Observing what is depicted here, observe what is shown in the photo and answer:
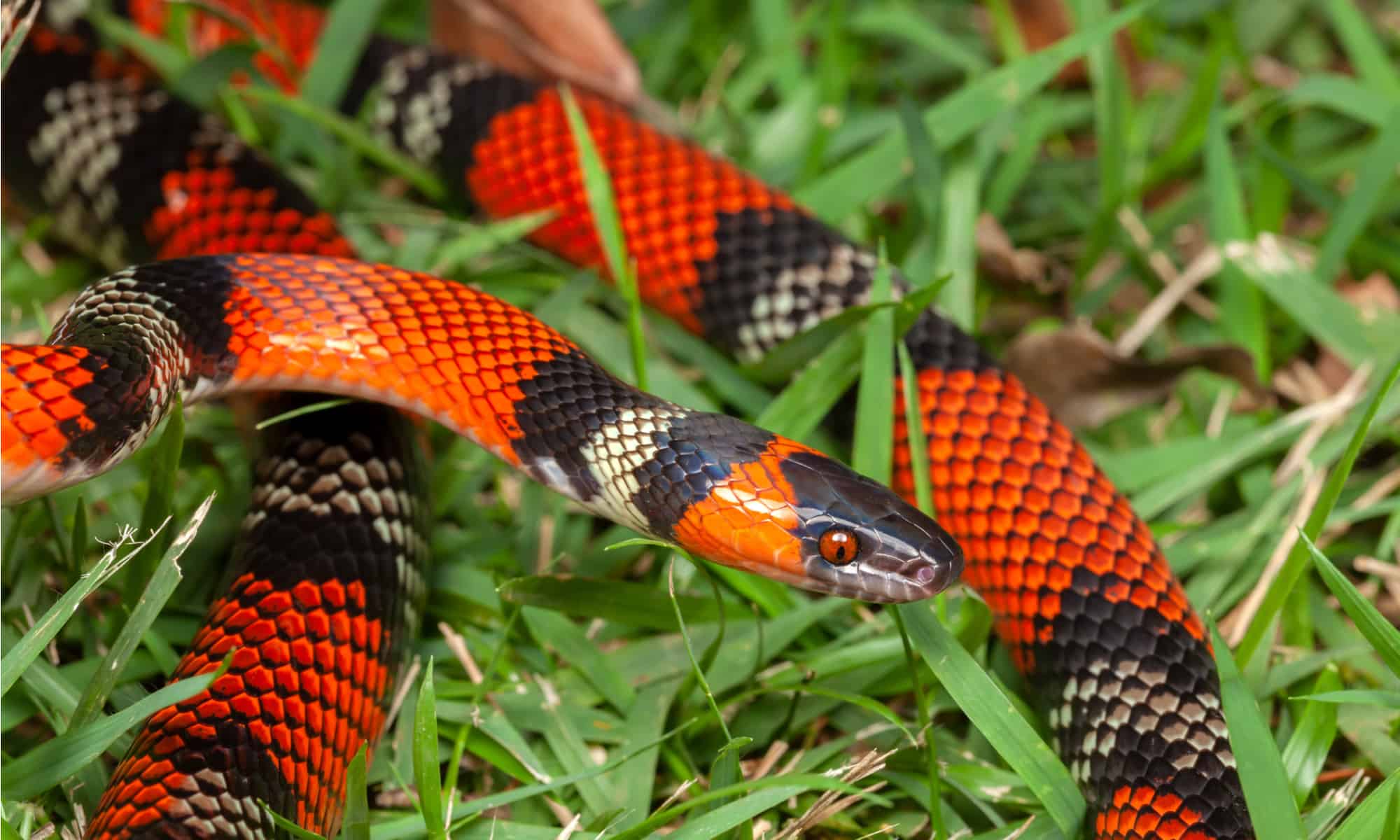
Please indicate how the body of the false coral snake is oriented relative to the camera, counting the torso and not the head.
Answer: to the viewer's right

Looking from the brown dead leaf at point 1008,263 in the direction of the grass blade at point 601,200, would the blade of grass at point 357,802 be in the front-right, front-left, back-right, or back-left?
front-left

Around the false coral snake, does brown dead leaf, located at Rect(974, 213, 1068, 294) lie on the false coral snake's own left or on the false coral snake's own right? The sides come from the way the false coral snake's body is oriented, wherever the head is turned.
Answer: on the false coral snake's own left

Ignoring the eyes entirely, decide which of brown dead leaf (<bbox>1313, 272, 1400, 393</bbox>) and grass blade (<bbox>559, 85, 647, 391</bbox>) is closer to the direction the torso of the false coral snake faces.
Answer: the brown dead leaf

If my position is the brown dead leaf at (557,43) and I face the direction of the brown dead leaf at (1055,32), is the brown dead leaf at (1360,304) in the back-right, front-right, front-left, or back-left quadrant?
front-right

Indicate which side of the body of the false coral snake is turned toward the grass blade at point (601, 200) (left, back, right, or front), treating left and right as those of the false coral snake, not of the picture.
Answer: left

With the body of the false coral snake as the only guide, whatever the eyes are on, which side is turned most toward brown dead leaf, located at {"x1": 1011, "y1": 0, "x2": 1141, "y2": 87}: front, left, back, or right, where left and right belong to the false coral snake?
left

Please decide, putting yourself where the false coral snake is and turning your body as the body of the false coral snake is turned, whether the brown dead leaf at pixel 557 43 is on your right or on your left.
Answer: on your left

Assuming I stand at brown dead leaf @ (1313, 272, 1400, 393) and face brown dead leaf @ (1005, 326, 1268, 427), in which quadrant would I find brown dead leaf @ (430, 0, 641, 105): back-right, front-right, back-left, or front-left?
front-right
